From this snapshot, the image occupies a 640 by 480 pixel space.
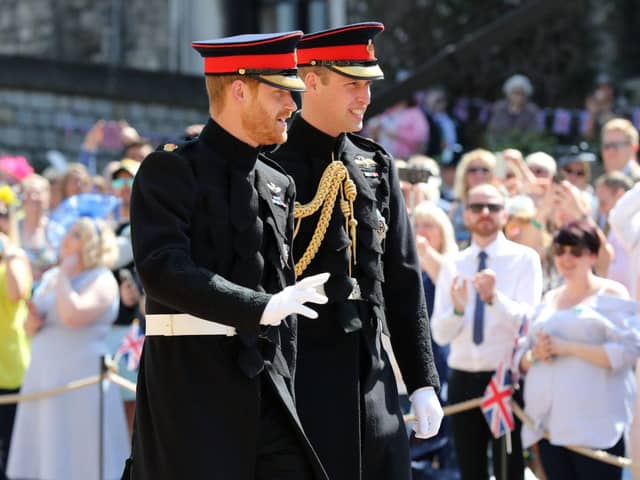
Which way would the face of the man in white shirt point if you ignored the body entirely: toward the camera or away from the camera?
toward the camera

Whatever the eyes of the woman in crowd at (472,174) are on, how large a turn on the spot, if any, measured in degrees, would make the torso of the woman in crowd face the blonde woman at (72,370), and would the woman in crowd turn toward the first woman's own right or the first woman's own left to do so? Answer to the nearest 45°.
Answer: approximately 90° to the first woman's own right

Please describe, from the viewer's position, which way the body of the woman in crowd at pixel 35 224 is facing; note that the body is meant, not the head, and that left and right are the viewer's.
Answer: facing the viewer

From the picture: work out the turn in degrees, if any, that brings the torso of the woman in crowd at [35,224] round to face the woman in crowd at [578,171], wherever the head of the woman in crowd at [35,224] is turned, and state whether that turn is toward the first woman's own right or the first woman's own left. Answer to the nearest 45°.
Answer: approximately 45° to the first woman's own left

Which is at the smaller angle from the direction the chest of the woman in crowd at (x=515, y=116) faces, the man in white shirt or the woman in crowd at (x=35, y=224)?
the man in white shirt

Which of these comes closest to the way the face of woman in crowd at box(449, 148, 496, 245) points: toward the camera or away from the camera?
toward the camera

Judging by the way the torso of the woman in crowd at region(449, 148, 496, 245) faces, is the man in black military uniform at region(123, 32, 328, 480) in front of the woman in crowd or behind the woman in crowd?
in front

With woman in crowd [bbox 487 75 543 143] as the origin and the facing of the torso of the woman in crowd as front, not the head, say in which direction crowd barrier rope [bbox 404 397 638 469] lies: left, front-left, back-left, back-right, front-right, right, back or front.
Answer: front

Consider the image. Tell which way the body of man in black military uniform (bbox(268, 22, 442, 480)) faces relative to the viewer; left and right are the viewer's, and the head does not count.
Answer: facing the viewer and to the right of the viewer

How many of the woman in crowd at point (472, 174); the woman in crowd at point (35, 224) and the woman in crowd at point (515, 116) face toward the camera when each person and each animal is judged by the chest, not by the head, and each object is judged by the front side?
3

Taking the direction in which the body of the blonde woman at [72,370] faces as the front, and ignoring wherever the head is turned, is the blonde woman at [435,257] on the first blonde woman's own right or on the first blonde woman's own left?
on the first blonde woman's own left

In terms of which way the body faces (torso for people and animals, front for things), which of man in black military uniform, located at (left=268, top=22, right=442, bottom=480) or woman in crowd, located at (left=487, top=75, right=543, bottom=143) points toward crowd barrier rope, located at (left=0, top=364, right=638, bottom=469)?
the woman in crowd

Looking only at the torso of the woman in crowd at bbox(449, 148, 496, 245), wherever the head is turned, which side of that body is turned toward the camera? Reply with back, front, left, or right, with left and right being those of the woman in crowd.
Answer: front
